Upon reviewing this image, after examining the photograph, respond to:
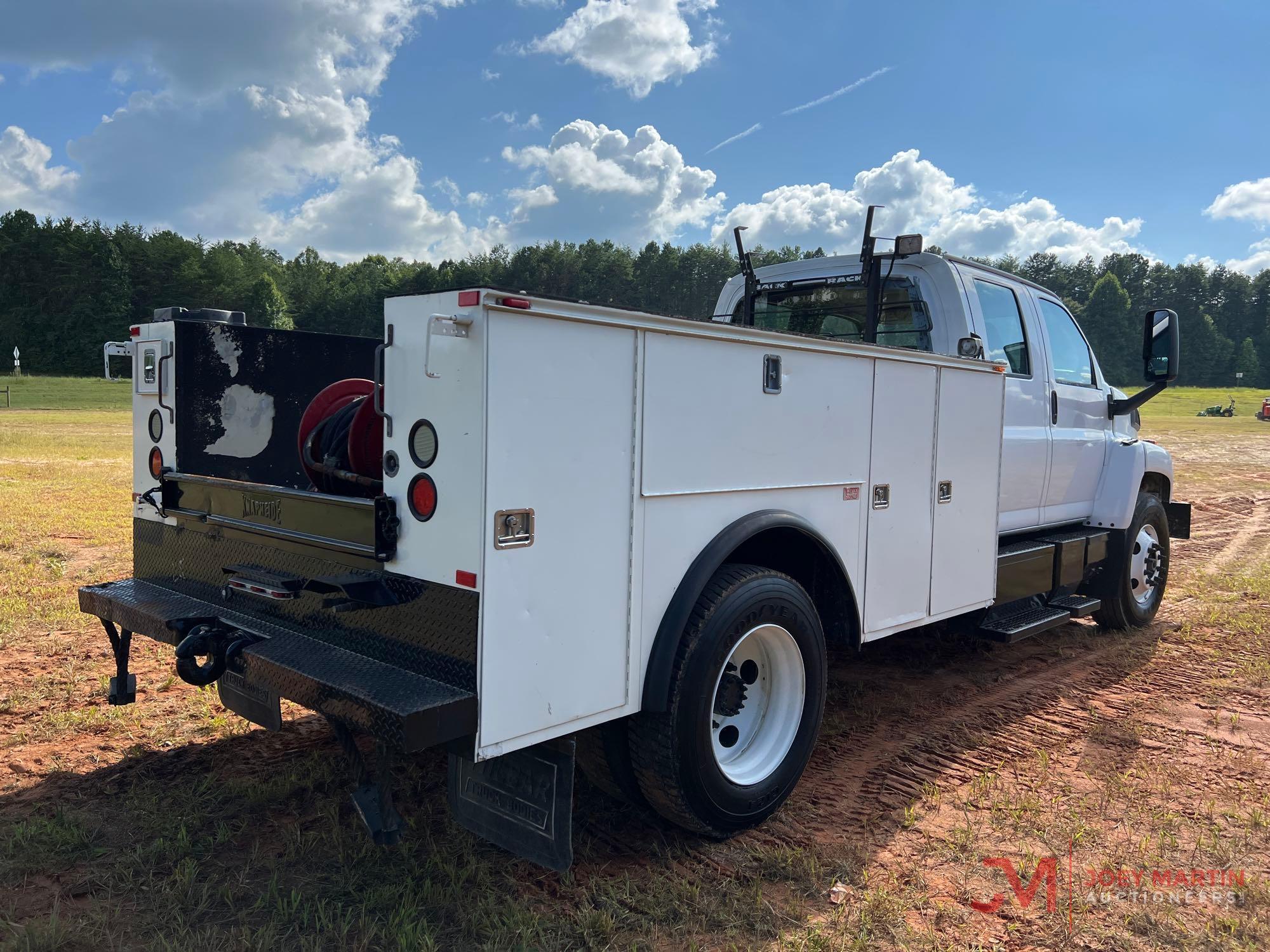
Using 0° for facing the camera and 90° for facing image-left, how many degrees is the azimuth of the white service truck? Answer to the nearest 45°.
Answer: approximately 225°
